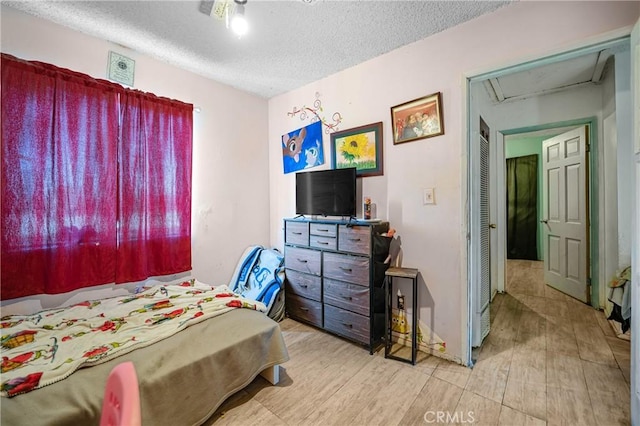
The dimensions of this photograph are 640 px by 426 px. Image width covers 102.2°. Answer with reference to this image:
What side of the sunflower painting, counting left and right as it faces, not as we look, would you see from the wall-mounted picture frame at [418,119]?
left

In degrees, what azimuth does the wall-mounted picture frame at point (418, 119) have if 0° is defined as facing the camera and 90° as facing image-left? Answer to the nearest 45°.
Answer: approximately 45°

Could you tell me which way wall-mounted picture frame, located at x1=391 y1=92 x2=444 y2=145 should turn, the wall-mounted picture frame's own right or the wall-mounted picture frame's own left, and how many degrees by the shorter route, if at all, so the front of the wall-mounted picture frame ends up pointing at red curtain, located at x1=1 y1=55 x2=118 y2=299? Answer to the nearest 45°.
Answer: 0° — it already faces it

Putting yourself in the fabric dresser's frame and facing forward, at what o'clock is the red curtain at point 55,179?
The red curtain is roughly at 1 o'clock from the fabric dresser.

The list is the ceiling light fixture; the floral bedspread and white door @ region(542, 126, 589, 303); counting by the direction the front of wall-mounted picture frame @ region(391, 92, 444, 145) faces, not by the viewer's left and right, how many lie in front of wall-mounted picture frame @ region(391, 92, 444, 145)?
2

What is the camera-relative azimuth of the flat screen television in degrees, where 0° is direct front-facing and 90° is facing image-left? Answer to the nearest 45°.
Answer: approximately 45°

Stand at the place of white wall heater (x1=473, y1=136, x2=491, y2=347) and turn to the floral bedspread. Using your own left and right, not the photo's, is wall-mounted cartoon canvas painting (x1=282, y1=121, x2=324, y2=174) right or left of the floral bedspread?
right

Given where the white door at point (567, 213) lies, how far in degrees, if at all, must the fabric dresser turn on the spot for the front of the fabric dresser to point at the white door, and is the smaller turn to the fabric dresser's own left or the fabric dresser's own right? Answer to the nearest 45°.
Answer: approximately 180°
